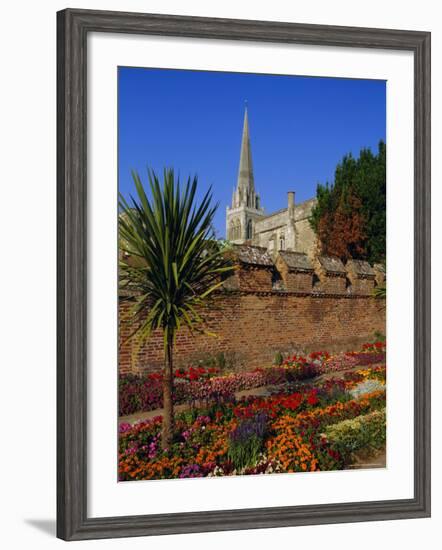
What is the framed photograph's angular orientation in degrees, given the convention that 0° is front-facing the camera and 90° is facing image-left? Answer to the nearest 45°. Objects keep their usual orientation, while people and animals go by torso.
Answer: approximately 315°
